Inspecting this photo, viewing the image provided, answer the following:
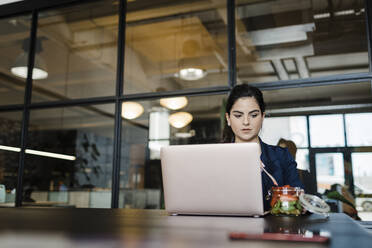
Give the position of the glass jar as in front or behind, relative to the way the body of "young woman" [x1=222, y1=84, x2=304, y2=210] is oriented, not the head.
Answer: in front

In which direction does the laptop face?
away from the camera

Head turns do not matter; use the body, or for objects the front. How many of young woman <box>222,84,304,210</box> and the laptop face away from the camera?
1

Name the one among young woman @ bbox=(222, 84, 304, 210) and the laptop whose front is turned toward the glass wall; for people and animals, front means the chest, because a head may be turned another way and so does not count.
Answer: the laptop

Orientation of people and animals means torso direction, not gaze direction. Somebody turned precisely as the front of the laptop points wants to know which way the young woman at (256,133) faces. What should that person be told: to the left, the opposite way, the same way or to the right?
the opposite way

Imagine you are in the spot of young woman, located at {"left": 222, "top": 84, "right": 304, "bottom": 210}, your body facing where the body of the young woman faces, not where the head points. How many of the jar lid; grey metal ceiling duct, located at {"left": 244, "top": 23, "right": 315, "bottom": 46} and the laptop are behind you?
1

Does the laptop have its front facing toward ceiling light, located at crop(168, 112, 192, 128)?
yes

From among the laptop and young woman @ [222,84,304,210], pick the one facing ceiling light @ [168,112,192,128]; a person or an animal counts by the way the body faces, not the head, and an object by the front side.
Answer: the laptop

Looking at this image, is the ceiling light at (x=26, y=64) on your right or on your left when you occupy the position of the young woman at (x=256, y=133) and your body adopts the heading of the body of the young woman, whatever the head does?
on your right

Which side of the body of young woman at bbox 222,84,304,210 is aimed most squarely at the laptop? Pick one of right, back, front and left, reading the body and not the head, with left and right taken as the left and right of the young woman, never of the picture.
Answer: front

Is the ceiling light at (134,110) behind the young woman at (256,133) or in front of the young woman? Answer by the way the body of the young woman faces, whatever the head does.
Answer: behind

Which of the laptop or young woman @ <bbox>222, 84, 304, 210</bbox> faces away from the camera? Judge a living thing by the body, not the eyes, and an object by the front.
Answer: the laptop

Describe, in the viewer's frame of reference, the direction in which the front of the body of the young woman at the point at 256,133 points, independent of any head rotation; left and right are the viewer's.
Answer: facing the viewer
